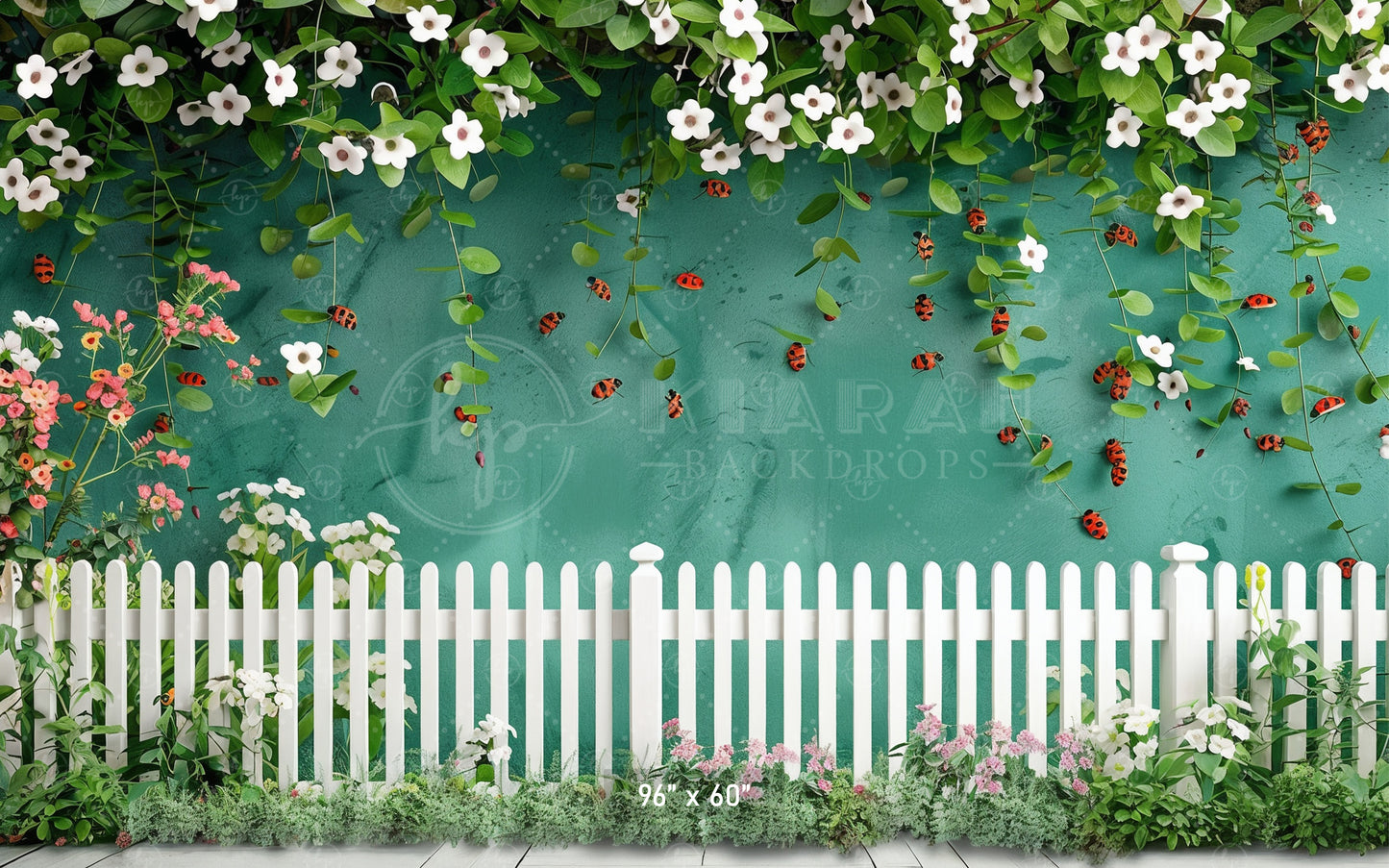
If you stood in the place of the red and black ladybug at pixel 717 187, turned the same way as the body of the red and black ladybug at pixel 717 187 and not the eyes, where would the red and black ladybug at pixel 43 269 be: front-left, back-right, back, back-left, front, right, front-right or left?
front

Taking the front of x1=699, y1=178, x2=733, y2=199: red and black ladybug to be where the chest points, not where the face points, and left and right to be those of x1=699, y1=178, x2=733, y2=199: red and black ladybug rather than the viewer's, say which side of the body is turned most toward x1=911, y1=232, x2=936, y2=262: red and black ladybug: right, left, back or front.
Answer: back

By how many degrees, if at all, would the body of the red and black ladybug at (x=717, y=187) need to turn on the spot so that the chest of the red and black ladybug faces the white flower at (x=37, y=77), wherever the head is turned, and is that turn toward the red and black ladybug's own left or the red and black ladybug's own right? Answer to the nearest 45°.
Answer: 0° — it already faces it

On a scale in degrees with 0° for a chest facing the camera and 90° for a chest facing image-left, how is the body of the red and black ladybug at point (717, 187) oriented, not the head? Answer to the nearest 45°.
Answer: approximately 90°

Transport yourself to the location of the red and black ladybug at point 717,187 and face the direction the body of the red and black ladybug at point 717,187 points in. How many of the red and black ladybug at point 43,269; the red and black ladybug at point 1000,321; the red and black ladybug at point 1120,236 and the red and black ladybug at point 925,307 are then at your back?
3

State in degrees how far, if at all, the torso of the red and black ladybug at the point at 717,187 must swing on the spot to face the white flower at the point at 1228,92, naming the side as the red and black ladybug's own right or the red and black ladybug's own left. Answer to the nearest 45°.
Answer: approximately 180°

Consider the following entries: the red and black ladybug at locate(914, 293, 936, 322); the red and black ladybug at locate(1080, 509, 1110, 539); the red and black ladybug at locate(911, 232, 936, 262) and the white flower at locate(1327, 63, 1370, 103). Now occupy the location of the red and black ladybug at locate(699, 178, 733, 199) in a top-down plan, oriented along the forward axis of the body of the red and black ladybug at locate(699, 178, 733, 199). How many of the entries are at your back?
4

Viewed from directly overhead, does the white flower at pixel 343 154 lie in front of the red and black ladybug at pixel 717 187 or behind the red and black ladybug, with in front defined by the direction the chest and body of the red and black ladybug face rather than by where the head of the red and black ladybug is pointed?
in front

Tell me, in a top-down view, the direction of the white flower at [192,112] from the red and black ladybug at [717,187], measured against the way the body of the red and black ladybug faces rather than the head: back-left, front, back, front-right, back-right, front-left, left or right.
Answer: front

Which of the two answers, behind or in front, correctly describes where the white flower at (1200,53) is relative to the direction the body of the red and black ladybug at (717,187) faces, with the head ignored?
behind
